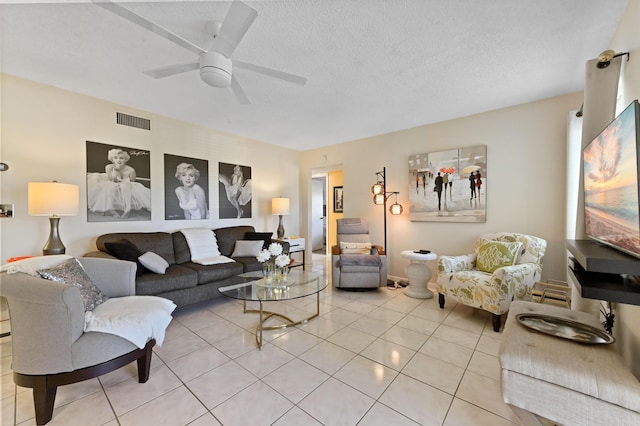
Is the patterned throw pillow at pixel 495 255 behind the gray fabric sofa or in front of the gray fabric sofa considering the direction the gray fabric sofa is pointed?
in front

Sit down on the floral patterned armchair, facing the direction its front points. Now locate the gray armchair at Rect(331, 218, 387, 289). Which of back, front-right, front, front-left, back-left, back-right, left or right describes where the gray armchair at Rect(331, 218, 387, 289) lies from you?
front-right

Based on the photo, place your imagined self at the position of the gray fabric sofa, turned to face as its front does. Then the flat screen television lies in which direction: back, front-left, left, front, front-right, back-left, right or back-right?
front

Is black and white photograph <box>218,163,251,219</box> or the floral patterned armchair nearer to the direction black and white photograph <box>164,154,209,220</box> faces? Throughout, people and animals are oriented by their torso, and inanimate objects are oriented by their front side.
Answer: the floral patterned armchair

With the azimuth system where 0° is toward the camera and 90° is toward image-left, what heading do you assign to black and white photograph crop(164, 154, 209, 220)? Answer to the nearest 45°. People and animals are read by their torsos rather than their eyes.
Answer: approximately 315°

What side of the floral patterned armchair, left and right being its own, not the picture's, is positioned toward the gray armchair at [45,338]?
front

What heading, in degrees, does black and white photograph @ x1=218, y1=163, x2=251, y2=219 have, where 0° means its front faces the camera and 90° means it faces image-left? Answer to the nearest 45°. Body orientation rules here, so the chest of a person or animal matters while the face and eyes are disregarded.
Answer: approximately 315°

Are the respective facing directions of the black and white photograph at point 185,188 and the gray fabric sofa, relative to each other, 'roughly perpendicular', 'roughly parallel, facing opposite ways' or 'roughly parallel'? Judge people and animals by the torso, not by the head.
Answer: roughly parallel

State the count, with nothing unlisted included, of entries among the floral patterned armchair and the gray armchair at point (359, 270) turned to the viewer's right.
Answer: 0

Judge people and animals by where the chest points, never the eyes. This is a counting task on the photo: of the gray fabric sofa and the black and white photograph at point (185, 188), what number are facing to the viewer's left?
0

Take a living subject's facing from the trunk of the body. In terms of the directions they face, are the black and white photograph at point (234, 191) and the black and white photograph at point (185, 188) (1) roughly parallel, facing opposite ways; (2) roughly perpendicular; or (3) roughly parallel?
roughly parallel

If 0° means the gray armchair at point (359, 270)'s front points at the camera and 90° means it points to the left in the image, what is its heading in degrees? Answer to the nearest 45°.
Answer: approximately 0°

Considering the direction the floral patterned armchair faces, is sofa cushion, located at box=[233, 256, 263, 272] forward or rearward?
forward

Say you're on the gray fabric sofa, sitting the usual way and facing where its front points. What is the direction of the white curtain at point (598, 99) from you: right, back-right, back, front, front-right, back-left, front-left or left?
front
